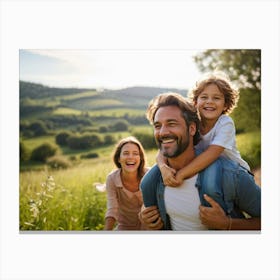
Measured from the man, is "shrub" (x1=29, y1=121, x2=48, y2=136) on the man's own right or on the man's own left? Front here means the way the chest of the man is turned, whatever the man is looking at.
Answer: on the man's own right

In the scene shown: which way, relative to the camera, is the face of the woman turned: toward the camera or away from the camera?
toward the camera

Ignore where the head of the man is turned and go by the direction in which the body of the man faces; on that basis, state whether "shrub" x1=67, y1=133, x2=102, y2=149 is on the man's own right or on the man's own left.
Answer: on the man's own right

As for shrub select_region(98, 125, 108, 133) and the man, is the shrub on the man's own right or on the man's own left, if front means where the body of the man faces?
on the man's own right

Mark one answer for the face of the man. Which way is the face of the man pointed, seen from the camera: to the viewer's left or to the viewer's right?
to the viewer's left

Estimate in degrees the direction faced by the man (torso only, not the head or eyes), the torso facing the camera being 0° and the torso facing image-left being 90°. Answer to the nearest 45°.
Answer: approximately 45°

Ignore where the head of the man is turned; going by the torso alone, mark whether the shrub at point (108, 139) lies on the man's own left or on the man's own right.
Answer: on the man's own right
